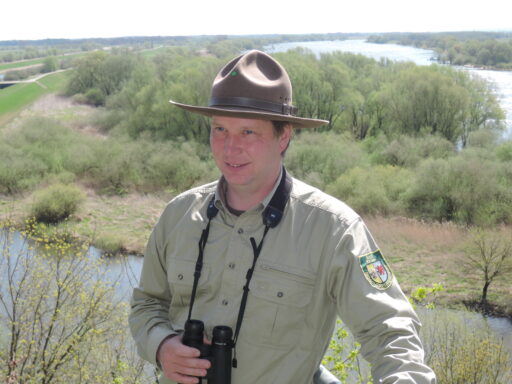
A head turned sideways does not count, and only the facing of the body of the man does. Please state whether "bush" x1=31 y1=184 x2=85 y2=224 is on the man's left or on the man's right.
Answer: on the man's right

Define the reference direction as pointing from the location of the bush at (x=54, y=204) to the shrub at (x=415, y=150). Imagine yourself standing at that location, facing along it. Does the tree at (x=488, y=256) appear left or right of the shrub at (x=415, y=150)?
right

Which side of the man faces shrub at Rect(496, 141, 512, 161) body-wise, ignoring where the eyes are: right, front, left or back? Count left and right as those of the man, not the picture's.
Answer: back

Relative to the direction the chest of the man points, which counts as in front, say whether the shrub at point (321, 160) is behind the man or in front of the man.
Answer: behind

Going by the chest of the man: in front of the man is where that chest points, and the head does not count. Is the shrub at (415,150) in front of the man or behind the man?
behind

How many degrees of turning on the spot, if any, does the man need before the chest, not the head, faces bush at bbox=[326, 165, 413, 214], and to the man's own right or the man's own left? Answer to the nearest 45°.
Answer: approximately 135° to the man's own right

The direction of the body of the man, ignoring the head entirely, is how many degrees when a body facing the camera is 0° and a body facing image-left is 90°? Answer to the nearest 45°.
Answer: approximately 45°
